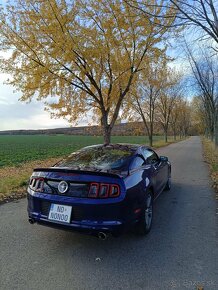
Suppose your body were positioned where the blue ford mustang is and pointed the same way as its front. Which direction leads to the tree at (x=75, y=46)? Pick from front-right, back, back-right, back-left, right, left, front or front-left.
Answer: front-left

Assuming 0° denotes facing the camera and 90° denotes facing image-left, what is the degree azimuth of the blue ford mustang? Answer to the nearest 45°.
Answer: approximately 225°
